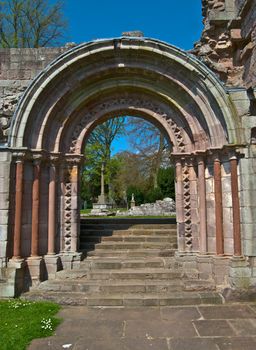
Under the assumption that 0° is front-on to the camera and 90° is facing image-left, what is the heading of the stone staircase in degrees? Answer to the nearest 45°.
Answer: approximately 0°

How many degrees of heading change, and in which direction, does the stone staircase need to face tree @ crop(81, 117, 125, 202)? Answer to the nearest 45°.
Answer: approximately 180°
